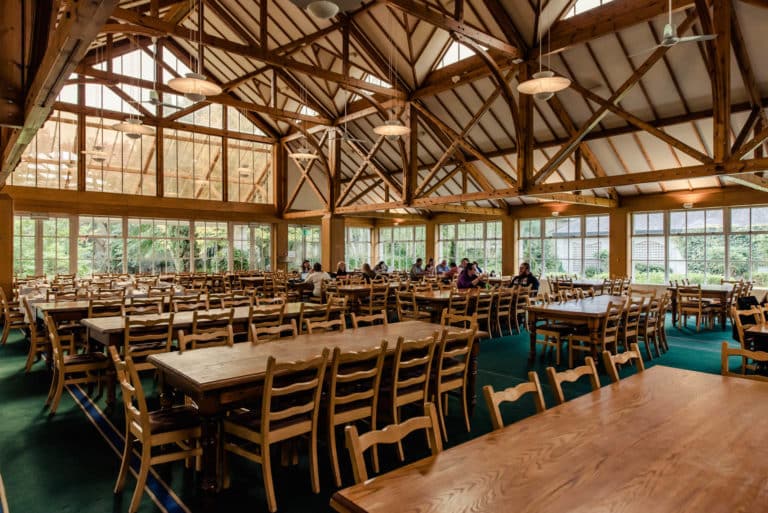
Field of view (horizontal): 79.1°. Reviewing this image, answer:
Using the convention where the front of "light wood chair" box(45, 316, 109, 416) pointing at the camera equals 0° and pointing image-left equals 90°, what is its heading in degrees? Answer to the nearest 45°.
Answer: approximately 270°

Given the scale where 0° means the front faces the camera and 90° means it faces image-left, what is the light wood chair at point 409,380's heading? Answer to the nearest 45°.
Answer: approximately 135°

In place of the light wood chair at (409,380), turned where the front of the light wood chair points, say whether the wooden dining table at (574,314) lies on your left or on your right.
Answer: on your right

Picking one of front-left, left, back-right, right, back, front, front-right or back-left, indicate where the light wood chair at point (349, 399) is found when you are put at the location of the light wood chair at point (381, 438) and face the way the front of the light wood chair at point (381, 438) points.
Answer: back-left

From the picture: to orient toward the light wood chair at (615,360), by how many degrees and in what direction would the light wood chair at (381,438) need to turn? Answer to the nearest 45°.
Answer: approximately 90° to its left

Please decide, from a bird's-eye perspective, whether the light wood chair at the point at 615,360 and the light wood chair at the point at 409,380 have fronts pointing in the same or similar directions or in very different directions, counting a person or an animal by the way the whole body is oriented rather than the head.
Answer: very different directions

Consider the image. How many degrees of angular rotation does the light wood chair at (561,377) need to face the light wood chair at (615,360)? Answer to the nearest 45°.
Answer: approximately 90° to its left

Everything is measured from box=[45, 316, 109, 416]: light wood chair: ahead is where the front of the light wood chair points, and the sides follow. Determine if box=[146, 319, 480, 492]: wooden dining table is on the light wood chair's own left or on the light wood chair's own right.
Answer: on the light wood chair's own right

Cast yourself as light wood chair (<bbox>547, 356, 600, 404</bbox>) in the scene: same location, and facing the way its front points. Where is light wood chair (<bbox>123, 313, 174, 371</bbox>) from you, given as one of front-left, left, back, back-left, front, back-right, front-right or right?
back-right

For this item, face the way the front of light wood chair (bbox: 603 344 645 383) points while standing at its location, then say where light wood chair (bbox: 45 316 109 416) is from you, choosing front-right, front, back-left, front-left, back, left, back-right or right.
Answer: back-right

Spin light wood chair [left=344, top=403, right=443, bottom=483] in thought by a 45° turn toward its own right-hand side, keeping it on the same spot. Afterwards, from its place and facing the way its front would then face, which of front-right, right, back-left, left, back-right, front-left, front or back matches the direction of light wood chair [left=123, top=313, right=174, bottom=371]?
back-right

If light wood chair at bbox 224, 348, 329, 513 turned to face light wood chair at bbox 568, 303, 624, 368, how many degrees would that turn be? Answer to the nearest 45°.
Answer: approximately 90° to its right
